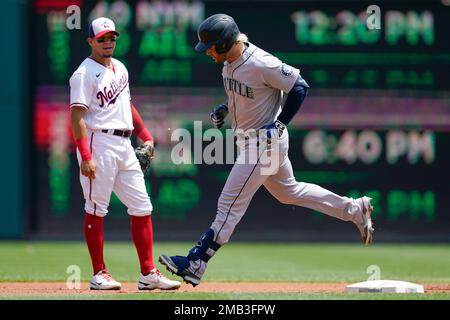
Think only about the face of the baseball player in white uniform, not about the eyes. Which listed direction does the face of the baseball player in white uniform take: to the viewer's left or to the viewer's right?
to the viewer's right

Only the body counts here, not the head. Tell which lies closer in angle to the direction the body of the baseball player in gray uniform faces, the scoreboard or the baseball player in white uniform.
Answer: the baseball player in white uniform

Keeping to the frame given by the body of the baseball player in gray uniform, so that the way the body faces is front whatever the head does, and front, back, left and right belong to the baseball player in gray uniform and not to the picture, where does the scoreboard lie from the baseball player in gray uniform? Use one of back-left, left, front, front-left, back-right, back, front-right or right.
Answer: back-right

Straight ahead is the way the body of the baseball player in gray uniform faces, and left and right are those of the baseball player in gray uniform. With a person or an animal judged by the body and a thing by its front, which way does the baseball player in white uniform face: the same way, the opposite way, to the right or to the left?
to the left

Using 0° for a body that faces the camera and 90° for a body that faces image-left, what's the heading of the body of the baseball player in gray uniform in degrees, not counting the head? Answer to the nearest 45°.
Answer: approximately 45°

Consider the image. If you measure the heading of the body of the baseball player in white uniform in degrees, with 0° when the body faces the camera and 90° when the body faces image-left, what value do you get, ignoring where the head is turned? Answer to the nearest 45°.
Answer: approximately 315°

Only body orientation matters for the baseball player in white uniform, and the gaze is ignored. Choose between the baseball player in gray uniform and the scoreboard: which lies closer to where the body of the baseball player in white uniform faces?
the baseball player in gray uniform
